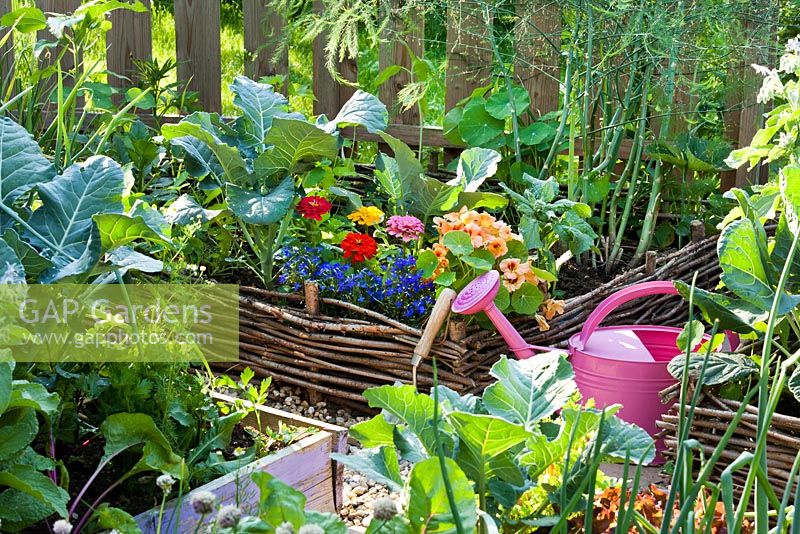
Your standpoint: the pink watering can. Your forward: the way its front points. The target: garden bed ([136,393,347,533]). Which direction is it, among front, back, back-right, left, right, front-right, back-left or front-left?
front-left

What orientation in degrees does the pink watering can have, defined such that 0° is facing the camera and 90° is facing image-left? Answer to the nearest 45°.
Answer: approximately 90°

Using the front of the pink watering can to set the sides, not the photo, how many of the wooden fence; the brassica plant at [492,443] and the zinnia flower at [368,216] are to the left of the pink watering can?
1

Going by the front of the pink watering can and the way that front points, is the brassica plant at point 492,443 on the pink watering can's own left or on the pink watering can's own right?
on the pink watering can's own left

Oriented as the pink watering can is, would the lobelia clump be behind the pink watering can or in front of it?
in front

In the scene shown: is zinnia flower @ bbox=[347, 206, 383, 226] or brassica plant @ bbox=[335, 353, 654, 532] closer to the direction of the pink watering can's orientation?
the zinnia flower

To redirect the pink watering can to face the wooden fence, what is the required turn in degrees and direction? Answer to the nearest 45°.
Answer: approximately 45° to its right

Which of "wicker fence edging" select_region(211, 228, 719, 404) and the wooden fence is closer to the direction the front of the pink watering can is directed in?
the wicker fence edging
